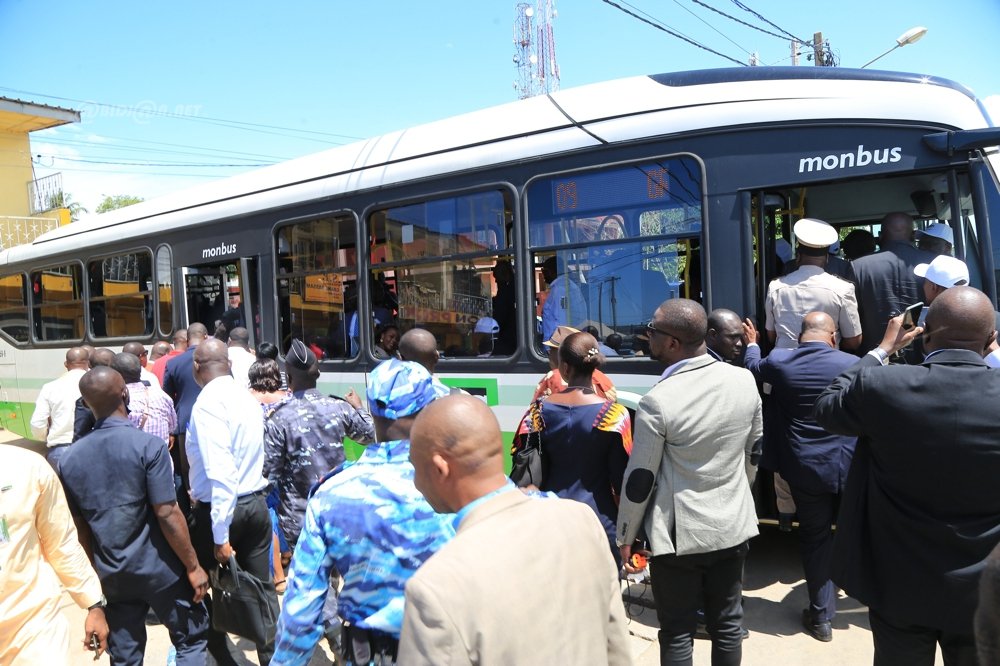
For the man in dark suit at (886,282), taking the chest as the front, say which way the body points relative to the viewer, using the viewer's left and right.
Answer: facing away from the viewer

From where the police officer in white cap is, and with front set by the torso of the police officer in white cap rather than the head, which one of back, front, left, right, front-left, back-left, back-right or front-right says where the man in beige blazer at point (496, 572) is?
back

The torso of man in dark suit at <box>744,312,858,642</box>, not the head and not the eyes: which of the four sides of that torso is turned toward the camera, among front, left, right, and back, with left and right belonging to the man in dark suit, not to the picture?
back

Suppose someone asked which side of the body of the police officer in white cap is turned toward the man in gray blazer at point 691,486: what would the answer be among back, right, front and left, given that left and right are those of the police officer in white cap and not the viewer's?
back

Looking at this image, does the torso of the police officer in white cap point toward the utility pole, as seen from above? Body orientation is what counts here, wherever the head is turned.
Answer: yes

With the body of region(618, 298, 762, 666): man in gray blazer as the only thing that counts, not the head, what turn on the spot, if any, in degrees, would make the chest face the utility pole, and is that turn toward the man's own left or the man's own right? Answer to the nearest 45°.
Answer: approximately 45° to the man's own right

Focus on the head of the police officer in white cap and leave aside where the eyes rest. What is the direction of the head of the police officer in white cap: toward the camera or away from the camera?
away from the camera

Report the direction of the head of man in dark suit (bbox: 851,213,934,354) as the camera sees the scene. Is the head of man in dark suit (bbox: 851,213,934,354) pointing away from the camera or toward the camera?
away from the camera

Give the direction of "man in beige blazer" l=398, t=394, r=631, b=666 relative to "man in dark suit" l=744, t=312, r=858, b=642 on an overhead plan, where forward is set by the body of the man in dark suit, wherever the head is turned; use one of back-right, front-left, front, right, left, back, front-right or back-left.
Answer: back

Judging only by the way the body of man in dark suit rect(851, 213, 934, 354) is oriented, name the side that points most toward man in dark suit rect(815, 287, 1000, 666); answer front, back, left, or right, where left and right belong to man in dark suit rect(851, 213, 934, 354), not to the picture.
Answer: back

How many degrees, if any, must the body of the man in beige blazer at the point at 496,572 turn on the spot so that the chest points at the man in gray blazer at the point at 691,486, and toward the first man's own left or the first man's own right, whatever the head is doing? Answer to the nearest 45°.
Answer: approximately 90° to the first man's own right
